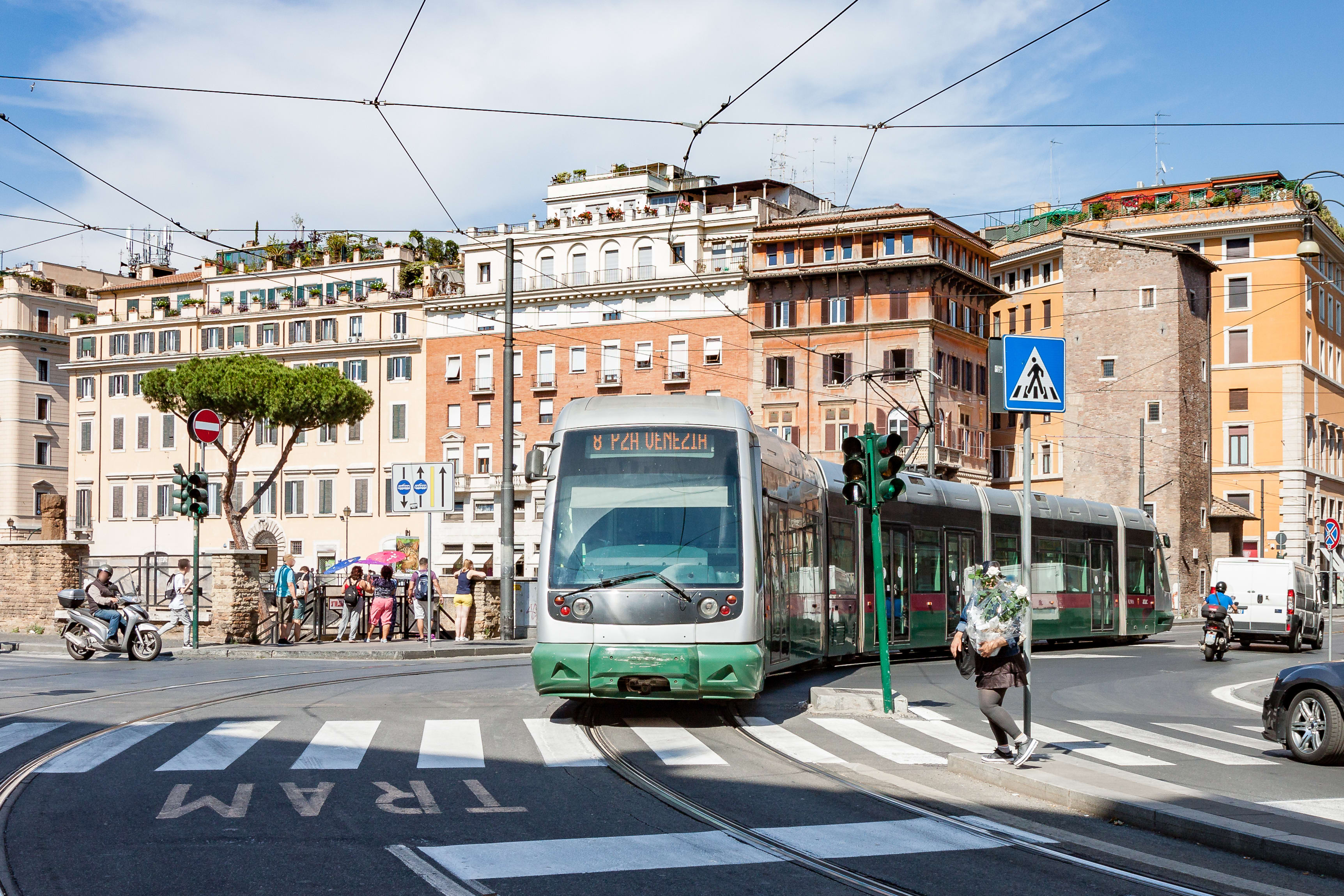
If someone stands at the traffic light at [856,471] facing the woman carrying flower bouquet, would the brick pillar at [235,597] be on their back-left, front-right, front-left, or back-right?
back-right

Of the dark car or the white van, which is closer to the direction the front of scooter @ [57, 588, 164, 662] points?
the white van

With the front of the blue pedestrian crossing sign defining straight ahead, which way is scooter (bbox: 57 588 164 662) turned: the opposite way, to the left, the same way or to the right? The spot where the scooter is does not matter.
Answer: to the left

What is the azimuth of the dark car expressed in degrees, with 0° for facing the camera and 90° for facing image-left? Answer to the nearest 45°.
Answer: approximately 90°

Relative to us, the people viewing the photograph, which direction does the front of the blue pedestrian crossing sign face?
facing the viewer and to the right of the viewer

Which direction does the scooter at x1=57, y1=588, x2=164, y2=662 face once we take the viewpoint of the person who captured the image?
facing to the right of the viewer

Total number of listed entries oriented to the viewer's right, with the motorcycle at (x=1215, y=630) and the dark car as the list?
0

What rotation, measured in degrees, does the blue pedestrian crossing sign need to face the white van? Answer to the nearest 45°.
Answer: approximately 135° to its left
